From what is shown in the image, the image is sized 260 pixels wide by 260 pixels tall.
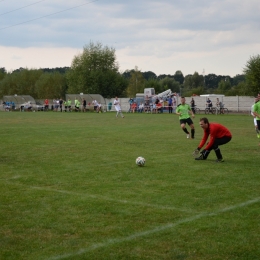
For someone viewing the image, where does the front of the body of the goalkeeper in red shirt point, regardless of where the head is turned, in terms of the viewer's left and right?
facing to the left of the viewer
